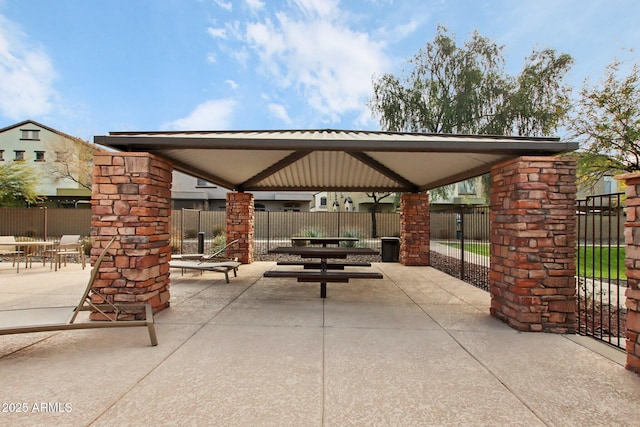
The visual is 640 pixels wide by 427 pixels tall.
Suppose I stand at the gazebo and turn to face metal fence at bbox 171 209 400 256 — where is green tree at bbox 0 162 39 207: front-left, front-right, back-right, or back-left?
front-left

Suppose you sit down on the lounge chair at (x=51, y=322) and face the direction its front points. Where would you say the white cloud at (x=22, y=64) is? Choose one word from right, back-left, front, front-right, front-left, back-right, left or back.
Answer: right

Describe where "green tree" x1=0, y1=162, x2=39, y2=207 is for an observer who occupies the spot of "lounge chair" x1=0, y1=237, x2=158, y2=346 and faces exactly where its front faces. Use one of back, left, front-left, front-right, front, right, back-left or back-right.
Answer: right

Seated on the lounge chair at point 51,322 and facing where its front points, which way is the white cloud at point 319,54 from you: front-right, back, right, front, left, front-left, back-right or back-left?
back-right

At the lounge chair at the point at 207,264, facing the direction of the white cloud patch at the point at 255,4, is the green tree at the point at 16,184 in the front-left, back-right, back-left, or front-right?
front-left

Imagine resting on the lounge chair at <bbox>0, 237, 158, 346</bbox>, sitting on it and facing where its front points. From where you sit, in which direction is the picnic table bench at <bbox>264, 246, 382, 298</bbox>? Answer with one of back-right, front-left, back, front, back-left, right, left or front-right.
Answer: back

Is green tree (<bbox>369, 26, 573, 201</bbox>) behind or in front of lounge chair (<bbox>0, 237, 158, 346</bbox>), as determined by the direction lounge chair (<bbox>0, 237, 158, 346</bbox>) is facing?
behind

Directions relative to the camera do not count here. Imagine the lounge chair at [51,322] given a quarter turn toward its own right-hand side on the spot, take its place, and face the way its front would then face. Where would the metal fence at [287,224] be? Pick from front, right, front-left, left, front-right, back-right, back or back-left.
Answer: front-right

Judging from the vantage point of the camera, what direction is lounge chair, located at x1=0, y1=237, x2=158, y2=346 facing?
facing to the left of the viewer

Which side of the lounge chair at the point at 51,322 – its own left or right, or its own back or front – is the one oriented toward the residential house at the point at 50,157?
right

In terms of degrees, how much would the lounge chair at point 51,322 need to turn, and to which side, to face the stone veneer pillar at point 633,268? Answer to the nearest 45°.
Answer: approximately 135° to its left

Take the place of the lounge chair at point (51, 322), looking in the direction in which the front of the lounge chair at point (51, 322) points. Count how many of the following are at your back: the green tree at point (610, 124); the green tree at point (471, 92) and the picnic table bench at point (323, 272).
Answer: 3

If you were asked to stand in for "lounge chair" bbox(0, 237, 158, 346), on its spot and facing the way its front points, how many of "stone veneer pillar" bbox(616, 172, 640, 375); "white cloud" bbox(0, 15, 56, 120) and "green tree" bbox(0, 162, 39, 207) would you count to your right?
2
